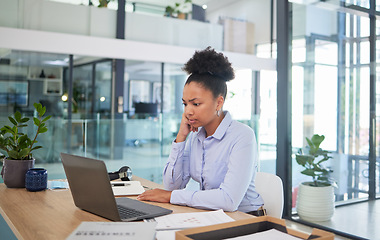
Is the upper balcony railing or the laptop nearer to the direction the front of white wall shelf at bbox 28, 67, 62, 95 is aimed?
the laptop

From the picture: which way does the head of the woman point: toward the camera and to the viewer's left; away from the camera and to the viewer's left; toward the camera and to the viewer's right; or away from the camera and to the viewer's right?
toward the camera and to the viewer's left

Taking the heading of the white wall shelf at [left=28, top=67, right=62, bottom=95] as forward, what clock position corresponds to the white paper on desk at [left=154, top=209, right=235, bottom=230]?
The white paper on desk is roughly at 12 o'clock from the white wall shelf.

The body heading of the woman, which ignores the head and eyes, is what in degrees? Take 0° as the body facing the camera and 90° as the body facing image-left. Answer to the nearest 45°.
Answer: approximately 45°

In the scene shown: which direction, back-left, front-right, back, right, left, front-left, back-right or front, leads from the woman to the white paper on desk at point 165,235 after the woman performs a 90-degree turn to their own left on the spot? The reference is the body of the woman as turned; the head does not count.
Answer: front-right

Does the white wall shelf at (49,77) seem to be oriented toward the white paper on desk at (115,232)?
yes

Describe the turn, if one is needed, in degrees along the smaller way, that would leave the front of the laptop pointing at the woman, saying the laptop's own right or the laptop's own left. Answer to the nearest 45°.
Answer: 0° — it already faces them

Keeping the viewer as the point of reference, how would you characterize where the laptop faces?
facing away from the viewer and to the right of the viewer

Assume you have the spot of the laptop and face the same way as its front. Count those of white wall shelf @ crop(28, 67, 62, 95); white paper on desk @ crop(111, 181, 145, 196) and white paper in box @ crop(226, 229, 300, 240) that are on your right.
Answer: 1

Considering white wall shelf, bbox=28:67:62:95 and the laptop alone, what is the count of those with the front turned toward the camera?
1

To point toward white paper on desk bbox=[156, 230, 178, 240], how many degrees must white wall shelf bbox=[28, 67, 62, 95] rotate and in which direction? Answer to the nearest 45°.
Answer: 0° — it already faces it

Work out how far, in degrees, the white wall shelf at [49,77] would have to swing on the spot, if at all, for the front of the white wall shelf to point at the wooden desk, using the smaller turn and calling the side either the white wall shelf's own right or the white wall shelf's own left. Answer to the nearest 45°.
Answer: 0° — it already faces it

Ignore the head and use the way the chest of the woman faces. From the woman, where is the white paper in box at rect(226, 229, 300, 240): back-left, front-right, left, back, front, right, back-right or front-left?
front-left
